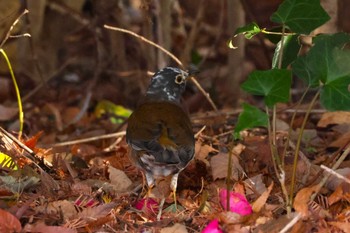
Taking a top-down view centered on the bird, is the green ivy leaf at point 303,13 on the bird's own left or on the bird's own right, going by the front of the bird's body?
on the bird's own right

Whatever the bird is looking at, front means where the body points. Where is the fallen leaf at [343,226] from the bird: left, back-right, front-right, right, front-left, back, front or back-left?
back-right

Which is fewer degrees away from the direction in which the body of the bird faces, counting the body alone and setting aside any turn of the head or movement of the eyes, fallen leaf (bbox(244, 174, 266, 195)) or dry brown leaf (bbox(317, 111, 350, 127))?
the dry brown leaf

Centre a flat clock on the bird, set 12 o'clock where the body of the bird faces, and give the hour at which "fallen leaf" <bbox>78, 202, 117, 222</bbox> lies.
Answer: The fallen leaf is roughly at 7 o'clock from the bird.

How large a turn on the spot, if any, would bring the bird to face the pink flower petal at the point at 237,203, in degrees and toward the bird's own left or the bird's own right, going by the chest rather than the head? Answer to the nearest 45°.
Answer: approximately 135° to the bird's own right

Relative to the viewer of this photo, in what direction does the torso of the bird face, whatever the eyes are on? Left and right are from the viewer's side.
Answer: facing away from the viewer

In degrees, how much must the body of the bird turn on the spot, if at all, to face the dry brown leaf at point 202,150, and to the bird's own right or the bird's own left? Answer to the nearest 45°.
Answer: approximately 45° to the bird's own right

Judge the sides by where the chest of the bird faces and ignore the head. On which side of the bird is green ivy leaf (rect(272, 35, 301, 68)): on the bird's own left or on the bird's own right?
on the bird's own right

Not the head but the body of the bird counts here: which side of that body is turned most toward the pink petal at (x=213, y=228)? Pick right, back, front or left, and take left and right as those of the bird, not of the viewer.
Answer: back

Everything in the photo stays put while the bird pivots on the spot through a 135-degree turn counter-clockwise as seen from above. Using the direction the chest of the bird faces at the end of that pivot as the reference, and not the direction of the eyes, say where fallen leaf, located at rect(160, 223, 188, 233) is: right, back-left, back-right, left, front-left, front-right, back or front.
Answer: front-left
